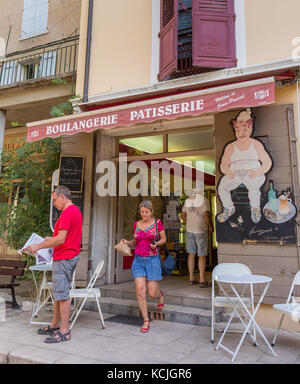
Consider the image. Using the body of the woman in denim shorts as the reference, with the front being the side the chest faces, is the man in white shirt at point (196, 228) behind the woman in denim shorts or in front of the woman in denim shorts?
behind

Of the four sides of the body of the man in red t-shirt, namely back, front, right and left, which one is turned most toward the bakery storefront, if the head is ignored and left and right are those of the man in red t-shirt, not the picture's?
back

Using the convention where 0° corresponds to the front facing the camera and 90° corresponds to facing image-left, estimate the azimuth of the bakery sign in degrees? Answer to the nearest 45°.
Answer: approximately 45°

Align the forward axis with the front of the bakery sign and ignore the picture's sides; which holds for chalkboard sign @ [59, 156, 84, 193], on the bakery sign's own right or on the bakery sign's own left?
on the bakery sign's own right

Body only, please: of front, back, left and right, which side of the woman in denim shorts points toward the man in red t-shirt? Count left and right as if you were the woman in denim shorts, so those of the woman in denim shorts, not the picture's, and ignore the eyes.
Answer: right

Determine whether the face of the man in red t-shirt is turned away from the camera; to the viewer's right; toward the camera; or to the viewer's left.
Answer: to the viewer's left

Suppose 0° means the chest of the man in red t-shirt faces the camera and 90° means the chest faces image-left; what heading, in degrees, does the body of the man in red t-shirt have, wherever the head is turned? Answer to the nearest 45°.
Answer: approximately 90°

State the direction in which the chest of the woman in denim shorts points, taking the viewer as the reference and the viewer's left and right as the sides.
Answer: facing the viewer

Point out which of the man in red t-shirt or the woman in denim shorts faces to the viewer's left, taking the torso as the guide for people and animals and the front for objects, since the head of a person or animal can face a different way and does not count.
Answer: the man in red t-shirt

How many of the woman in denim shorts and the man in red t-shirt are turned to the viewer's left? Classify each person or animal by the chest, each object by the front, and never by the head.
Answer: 1

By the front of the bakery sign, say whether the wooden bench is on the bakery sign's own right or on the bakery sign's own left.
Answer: on the bakery sign's own right
